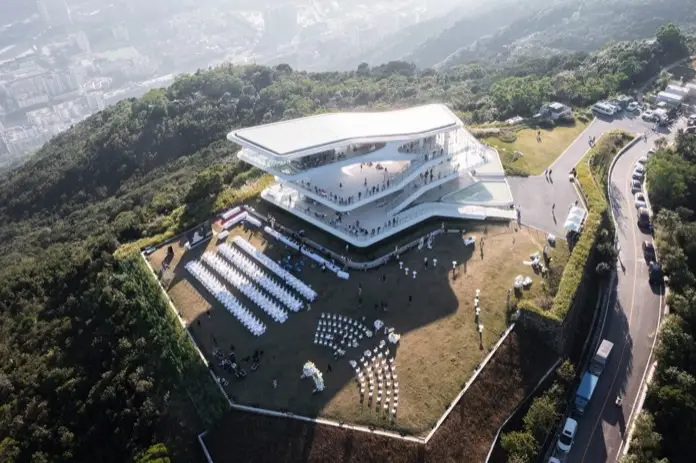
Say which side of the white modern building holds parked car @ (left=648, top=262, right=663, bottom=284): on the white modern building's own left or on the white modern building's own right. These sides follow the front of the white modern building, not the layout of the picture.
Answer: on the white modern building's own left

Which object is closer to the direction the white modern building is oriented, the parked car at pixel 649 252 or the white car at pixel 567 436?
the white car

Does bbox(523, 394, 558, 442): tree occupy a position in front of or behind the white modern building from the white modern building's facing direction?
in front

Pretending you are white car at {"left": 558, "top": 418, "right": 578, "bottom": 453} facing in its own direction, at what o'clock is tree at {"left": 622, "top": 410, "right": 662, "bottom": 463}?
The tree is roughly at 9 o'clock from the white car.

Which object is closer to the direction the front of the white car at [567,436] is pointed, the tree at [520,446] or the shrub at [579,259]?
the tree

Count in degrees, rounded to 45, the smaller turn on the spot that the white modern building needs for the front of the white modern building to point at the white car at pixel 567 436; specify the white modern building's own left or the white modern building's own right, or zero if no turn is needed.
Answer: approximately 45° to the white modern building's own left

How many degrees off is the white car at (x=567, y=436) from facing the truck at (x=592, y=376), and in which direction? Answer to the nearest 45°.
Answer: approximately 180°

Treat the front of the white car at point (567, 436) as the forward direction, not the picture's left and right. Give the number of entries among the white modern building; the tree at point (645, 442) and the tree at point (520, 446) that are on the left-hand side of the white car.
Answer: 1

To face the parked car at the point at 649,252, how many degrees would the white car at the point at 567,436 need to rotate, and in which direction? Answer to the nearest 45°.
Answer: approximately 180°

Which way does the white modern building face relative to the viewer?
toward the camera

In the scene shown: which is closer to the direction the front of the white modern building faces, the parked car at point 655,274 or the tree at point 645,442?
the tree

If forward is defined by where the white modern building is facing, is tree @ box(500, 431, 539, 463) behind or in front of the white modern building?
in front

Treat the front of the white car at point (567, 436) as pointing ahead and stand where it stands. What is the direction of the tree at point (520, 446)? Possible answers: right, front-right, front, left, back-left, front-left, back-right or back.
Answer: front-right

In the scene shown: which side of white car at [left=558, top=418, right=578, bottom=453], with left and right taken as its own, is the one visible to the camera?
front
